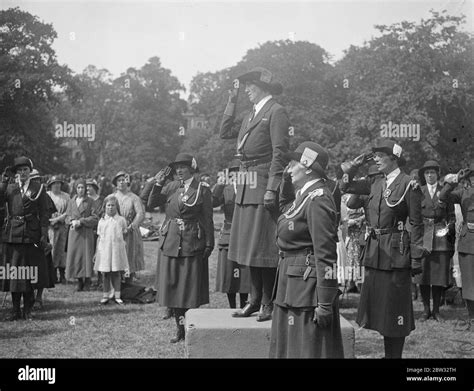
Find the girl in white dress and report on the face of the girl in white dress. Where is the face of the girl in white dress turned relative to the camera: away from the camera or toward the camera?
toward the camera

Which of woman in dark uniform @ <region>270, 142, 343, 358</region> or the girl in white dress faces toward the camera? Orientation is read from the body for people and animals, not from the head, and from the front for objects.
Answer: the girl in white dress

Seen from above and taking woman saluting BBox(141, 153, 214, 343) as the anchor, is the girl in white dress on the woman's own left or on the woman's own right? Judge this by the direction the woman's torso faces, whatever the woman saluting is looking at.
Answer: on the woman's own right

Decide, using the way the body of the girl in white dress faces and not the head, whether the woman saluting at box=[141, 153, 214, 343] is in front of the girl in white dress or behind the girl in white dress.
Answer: in front

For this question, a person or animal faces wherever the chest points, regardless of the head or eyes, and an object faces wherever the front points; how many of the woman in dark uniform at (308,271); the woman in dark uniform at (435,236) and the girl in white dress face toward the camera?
2

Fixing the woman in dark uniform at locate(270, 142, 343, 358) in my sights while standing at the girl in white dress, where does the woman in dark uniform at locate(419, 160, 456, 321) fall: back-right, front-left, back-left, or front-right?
front-left

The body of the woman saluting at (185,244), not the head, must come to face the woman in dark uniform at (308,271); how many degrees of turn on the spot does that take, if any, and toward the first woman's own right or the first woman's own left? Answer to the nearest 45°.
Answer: approximately 45° to the first woman's own left

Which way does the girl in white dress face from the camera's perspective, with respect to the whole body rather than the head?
toward the camera

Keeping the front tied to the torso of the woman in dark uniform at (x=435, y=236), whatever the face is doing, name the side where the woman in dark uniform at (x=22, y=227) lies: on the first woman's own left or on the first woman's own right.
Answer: on the first woman's own right

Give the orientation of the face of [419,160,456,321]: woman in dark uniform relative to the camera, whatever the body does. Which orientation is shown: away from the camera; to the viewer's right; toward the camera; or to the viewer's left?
toward the camera

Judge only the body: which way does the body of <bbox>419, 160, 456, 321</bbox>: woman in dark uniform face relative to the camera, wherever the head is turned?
toward the camera

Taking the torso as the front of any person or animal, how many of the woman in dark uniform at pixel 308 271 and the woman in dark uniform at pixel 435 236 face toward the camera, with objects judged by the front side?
1

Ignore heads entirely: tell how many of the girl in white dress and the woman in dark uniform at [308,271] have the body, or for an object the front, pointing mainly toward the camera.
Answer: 1

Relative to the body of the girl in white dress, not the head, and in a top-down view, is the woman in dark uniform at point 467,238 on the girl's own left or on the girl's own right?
on the girl's own left

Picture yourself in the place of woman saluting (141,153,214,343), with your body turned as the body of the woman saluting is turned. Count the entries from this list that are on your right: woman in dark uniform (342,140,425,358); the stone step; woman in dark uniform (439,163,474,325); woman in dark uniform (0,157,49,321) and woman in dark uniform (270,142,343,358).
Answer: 1
